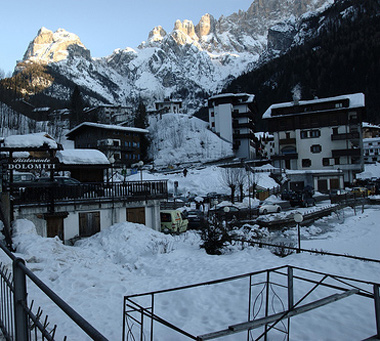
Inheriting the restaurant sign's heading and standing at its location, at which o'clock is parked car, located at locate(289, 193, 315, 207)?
The parked car is roughly at 8 o'clock from the restaurant sign.

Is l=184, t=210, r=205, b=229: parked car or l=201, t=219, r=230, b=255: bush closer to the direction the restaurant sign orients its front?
the bush

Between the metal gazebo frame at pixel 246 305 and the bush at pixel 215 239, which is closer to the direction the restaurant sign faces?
the metal gazebo frame

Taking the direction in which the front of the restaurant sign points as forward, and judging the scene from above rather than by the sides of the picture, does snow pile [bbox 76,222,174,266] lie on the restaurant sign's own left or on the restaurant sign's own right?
on the restaurant sign's own left

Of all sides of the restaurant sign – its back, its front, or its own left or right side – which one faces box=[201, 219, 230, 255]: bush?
left

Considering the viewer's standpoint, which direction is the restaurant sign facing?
facing the viewer

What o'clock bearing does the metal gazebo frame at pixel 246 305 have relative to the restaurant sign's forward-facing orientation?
The metal gazebo frame is roughly at 11 o'clock from the restaurant sign.

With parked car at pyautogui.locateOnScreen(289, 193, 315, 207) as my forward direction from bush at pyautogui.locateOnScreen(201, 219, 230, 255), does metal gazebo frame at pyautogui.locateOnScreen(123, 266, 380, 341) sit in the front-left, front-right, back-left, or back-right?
back-right

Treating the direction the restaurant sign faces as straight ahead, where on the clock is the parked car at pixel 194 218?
The parked car is roughly at 8 o'clock from the restaurant sign.

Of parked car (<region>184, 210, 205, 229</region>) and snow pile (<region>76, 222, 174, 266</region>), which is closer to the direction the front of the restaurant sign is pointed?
the snow pile

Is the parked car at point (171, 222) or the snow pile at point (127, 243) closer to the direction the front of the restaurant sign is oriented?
the snow pile
